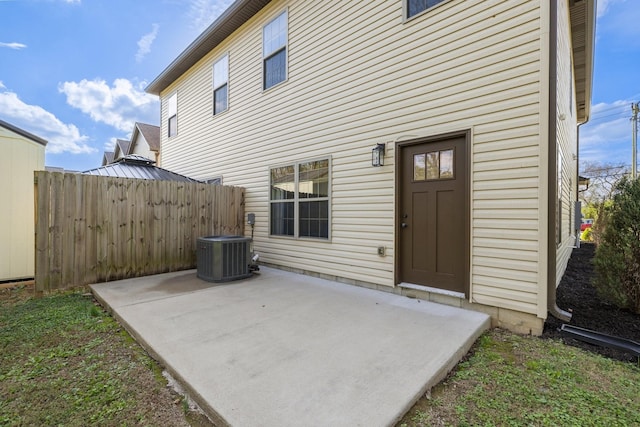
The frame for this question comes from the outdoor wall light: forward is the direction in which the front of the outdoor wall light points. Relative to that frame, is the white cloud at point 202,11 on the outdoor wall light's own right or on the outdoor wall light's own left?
on the outdoor wall light's own right

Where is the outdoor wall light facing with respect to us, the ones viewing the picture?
facing the viewer and to the left of the viewer

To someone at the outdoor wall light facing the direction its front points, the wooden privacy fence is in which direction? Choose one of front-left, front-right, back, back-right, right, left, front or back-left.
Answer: front-right

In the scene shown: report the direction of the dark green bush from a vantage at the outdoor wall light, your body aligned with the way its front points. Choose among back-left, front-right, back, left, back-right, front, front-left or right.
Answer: back-left

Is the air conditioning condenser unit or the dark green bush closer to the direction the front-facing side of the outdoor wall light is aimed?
the air conditioning condenser unit

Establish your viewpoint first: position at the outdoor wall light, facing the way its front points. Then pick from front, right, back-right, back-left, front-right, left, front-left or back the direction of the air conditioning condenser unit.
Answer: front-right
